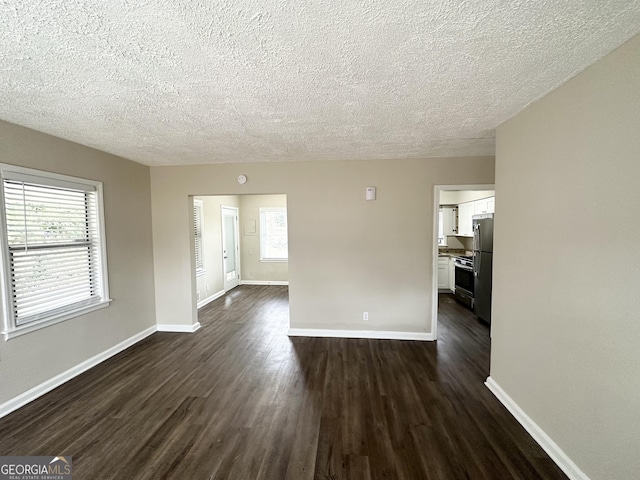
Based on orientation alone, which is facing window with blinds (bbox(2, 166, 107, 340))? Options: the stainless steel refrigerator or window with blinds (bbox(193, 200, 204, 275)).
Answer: the stainless steel refrigerator

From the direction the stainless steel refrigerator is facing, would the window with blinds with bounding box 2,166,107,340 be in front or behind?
in front

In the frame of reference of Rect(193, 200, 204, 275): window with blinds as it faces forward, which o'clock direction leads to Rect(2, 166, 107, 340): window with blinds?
Rect(2, 166, 107, 340): window with blinds is roughly at 4 o'clock from Rect(193, 200, 204, 275): window with blinds.

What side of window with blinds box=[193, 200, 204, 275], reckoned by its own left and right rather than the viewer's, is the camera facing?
right

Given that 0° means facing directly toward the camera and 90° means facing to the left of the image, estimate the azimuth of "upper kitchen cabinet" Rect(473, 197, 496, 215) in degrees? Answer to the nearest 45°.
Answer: approximately 45°

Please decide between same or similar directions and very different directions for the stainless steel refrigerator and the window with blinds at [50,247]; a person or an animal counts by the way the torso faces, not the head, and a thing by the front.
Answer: very different directions
